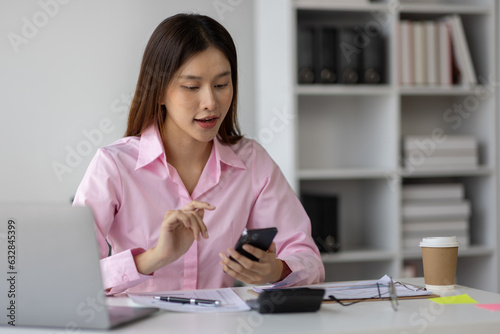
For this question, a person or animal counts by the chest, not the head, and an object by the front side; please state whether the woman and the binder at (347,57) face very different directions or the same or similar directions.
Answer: same or similar directions

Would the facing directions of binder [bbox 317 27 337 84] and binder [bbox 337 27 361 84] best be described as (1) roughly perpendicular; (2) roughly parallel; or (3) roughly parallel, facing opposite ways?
roughly parallel

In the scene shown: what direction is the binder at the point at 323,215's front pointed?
toward the camera

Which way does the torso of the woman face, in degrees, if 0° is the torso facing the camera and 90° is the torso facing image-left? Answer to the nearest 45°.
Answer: approximately 0°

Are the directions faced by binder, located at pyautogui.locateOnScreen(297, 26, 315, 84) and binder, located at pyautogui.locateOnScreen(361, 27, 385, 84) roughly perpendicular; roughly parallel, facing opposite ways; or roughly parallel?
roughly parallel

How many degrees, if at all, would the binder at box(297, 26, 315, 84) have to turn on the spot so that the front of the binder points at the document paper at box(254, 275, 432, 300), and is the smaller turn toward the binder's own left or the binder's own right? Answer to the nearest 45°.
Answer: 0° — it already faces it

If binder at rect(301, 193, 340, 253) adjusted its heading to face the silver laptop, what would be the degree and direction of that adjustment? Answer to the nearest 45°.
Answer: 0° — it already faces it

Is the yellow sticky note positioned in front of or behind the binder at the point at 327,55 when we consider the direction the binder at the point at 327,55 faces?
in front

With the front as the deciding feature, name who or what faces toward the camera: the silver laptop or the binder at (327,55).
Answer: the binder

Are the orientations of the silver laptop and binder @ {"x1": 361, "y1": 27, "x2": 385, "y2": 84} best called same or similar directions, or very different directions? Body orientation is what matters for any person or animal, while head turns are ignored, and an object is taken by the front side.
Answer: very different directions

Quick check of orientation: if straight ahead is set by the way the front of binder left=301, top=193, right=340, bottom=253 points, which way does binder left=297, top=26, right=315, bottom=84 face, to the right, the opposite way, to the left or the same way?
the same way

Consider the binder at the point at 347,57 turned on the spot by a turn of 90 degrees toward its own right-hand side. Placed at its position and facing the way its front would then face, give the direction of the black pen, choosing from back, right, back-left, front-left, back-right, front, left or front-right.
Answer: left

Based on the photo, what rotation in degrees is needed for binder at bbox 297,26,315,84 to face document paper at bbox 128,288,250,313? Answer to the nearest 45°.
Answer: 0° — it already faces it

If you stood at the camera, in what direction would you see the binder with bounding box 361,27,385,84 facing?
facing the viewer

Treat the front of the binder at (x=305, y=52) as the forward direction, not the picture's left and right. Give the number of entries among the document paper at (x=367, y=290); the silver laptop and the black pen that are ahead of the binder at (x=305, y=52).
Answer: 3

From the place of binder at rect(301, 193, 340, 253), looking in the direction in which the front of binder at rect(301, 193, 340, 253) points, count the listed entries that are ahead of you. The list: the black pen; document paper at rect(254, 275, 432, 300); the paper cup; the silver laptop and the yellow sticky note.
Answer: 5

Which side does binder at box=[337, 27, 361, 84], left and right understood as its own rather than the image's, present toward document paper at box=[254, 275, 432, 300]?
front

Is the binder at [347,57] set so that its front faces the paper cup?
yes

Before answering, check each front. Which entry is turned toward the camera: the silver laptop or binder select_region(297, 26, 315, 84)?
the binder
